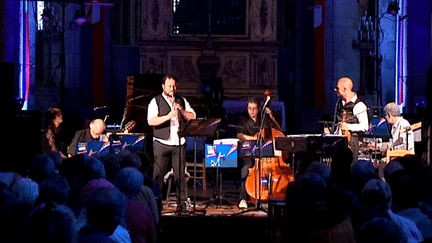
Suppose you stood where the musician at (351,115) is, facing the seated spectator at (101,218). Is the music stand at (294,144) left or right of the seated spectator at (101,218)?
right

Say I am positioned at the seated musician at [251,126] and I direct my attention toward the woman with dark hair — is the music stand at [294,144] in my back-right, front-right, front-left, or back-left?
back-left

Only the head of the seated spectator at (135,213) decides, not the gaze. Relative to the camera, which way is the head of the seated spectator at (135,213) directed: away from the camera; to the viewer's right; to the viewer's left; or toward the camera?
away from the camera

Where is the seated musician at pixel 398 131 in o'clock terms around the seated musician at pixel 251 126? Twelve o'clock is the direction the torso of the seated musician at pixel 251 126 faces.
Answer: the seated musician at pixel 398 131 is roughly at 9 o'clock from the seated musician at pixel 251 126.

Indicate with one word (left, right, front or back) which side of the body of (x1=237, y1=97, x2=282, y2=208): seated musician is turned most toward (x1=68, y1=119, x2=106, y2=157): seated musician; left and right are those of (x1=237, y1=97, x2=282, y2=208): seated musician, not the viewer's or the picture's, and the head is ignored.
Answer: right

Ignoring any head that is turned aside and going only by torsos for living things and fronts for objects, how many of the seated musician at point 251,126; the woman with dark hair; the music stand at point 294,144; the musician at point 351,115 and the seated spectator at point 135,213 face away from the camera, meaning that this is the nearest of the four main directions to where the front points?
2

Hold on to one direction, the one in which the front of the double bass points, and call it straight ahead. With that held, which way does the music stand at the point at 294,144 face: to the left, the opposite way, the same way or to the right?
the opposite way

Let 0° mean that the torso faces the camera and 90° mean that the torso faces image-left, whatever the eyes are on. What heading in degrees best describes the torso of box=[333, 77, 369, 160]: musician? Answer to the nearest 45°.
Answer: approximately 45°

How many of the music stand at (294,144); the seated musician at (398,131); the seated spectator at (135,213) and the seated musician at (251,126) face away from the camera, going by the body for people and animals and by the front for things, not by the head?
2
